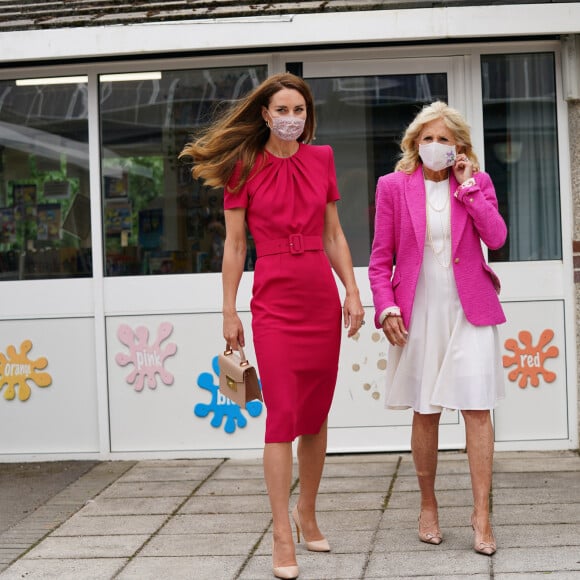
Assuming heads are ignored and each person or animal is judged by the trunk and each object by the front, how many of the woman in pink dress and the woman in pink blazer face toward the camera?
2

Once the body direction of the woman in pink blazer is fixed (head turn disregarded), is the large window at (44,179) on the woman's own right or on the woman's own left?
on the woman's own right

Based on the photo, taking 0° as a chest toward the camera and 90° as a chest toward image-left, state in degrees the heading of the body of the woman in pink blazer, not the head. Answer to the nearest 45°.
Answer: approximately 0°
